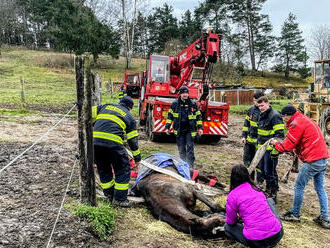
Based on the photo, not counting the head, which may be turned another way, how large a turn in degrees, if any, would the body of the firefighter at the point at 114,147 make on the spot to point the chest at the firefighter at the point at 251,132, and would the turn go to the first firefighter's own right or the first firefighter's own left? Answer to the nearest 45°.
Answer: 0° — they already face them

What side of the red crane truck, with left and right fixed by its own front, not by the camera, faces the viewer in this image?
front

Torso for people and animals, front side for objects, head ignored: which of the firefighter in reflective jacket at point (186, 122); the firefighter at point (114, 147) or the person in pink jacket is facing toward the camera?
the firefighter in reflective jacket

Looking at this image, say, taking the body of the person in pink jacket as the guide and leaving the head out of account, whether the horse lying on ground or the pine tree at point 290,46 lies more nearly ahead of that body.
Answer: the horse lying on ground

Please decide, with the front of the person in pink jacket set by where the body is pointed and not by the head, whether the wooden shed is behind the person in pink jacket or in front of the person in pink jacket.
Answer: in front

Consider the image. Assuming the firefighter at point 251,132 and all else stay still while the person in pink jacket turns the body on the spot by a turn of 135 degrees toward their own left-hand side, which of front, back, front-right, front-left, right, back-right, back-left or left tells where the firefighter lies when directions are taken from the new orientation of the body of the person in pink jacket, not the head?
back

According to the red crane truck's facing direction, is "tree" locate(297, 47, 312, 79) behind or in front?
behind

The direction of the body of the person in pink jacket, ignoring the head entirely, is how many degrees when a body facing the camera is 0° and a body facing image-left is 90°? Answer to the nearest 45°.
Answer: approximately 135°

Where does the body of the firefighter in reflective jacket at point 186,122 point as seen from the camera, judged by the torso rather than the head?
toward the camera

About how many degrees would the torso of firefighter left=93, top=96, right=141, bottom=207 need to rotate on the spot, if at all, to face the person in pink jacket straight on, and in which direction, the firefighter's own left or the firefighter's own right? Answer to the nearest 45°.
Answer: approximately 90° to the firefighter's own right

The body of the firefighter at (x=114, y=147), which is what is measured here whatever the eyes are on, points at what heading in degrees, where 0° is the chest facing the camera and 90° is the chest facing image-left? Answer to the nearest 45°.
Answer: approximately 225°

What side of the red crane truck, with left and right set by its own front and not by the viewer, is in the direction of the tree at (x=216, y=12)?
back

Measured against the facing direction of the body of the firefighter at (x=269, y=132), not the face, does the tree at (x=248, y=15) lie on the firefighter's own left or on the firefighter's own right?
on the firefighter's own right
